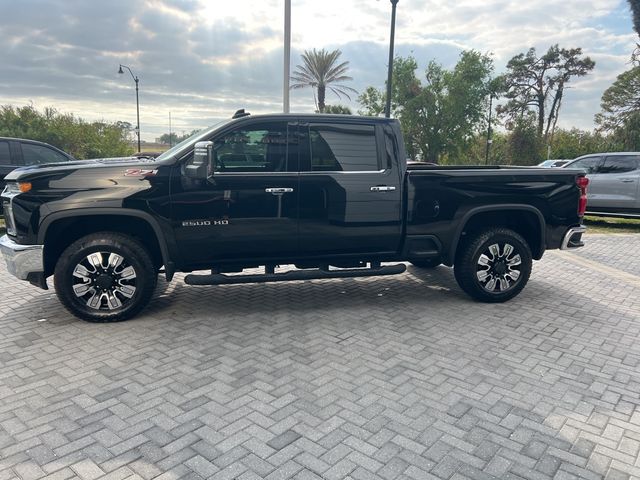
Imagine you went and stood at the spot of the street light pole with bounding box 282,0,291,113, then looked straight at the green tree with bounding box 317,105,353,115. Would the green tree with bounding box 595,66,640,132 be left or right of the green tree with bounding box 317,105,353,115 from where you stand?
right

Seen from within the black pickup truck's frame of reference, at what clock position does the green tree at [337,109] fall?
The green tree is roughly at 3 o'clock from the black pickup truck.

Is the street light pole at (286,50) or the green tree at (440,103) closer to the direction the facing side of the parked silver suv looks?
the street light pole

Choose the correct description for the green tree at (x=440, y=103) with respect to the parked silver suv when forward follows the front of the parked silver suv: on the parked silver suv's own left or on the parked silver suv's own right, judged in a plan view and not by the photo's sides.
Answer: on the parked silver suv's own right

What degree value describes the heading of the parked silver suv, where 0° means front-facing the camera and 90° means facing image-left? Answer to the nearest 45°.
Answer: approximately 90°

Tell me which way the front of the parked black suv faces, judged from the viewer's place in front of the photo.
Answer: facing to the right of the viewer

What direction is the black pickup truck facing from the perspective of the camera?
to the viewer's left

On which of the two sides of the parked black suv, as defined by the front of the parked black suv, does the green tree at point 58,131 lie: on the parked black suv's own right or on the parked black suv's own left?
on the parked black suv's own left

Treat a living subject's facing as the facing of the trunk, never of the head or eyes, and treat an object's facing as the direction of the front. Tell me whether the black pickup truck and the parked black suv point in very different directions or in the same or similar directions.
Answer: very different directions

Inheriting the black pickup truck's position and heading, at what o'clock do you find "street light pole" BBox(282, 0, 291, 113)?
The street light pole is roughly at 3 o'clock from the black pickup truck.
